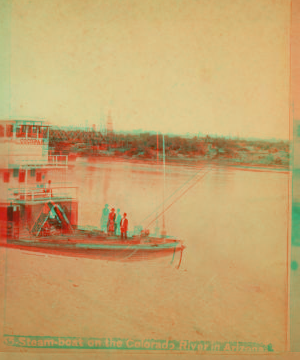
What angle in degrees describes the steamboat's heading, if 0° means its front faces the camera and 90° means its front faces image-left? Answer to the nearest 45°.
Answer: approximately 270°
